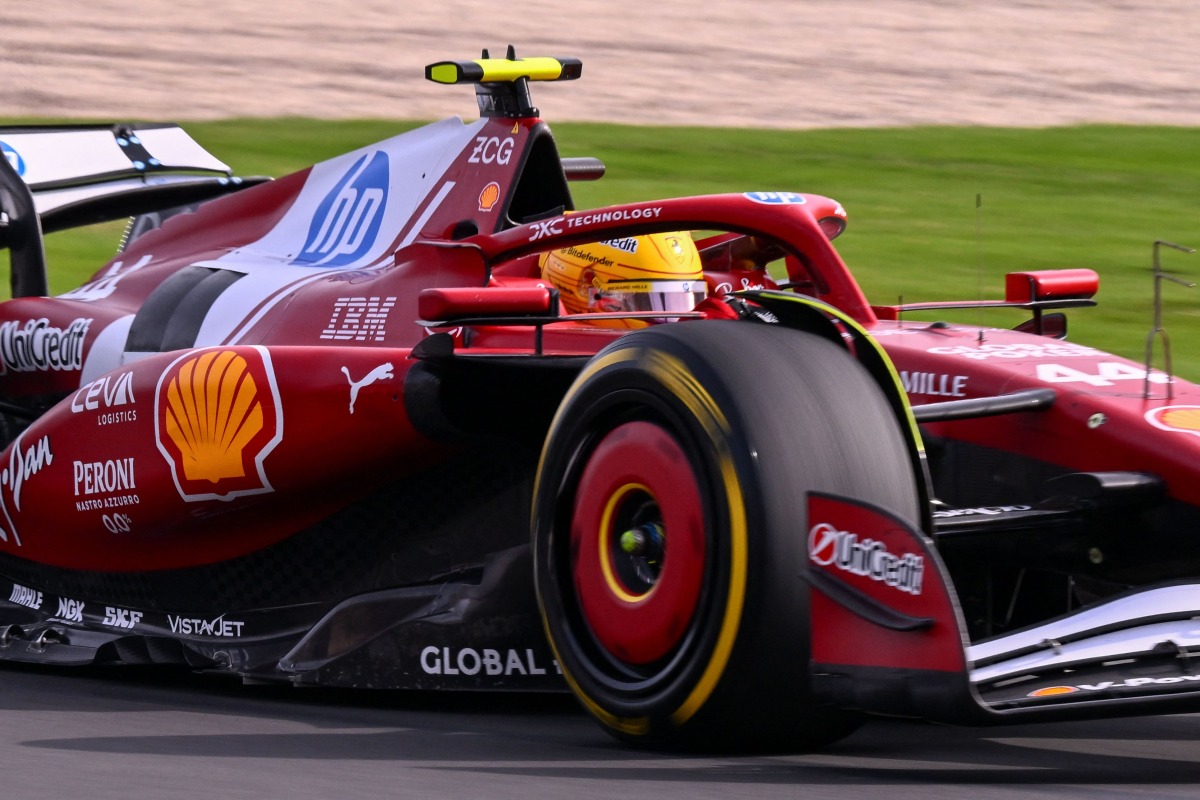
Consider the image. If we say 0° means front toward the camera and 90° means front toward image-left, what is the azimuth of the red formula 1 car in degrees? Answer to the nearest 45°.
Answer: approximately 315°
